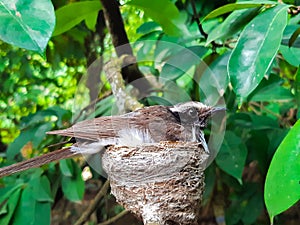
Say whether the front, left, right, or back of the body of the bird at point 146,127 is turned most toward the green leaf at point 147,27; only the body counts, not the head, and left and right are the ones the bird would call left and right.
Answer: left

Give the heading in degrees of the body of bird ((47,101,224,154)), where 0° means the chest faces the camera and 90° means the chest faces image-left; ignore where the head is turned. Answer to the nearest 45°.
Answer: approximately 270°

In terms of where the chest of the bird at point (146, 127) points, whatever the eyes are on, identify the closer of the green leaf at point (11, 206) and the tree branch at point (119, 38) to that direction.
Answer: the tree branch

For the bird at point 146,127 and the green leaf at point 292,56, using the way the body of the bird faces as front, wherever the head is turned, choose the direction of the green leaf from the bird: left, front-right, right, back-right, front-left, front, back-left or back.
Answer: front

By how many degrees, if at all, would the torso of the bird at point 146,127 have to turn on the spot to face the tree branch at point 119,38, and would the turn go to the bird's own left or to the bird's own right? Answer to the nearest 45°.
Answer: approximately 90° to the bird's own left

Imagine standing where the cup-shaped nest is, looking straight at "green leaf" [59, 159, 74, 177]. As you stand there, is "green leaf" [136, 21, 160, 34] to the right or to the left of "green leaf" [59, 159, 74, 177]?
right

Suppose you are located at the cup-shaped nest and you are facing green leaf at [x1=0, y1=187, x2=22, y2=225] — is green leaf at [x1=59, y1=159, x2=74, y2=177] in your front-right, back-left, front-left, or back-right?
front-right
